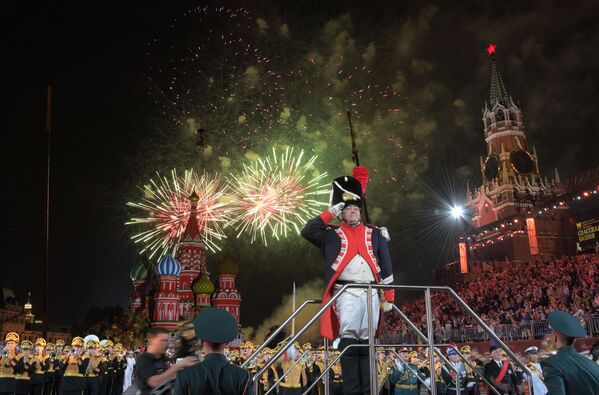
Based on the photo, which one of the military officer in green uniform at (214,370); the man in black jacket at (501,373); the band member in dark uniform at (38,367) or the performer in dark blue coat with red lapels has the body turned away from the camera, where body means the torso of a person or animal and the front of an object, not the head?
the military officer in green uniform at (214,370)

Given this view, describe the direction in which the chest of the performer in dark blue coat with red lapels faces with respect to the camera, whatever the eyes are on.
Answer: toward the camera

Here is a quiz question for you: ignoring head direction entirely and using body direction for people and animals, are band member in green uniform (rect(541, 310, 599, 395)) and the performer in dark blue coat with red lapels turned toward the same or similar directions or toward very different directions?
very different directions

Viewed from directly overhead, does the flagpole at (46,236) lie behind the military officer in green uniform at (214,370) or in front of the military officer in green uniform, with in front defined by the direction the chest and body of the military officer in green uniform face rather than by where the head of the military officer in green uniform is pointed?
in front

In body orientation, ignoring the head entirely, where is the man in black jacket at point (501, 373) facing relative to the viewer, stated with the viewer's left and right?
facing the viewer

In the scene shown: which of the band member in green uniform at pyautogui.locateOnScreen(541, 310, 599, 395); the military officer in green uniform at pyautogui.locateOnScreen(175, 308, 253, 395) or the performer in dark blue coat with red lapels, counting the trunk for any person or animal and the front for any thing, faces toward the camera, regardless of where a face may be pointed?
the performer in dark blue coat with red lapels

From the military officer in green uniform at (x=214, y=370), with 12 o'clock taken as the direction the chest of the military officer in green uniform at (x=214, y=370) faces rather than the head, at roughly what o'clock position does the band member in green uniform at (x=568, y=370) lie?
the band member in green uniform at (x=568, y=370) is roughly at 3 o'clock from the military officer in green uniform at (x=214, y=370).

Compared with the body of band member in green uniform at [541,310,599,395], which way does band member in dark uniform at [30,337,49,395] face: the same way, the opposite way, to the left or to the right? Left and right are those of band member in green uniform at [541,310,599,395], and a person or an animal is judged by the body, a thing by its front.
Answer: the opposite way

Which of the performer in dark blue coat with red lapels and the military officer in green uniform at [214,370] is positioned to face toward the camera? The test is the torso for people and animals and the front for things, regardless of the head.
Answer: the performer in dark blue coat with red lapels

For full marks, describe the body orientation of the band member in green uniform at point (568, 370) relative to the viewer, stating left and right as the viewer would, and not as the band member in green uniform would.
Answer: facing away from the viewer and to the left of the viewer

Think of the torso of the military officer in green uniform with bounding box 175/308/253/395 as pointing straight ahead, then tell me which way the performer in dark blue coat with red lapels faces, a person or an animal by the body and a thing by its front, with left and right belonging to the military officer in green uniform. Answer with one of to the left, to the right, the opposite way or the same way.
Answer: the opposite way

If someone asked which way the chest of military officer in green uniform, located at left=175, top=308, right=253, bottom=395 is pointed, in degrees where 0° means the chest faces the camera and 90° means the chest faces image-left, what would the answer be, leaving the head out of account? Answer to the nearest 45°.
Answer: approximately 180°
